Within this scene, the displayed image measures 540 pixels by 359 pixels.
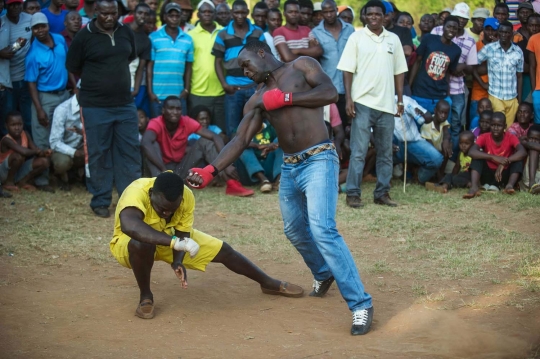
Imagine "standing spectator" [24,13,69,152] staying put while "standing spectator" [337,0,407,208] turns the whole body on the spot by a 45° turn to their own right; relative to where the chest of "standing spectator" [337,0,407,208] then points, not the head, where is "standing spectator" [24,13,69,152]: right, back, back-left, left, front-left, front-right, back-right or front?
front-right

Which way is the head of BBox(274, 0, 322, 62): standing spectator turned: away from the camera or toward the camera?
toward the camera

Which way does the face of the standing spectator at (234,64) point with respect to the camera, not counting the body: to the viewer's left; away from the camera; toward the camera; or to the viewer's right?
toward the camera

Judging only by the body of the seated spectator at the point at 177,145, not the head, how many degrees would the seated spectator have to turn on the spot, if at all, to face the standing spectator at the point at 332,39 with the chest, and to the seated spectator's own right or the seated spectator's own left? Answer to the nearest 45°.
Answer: approximately 90° to the seated spectator's own left

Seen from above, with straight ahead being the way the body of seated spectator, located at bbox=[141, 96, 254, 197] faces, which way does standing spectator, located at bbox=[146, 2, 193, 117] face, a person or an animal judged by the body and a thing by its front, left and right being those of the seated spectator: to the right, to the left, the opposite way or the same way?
the same way

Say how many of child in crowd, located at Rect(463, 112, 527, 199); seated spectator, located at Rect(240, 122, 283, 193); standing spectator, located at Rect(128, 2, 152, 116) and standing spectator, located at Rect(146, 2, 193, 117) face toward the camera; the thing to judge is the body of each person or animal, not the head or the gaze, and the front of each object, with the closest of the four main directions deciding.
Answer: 4

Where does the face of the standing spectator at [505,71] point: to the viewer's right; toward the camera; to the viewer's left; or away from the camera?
toward the camera

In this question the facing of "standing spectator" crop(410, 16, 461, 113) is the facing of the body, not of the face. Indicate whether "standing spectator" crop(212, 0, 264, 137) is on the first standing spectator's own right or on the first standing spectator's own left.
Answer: on the first standing spectator's own right

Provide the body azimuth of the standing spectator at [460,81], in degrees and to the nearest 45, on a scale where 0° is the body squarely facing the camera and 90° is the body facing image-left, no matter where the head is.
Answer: approximately 45°

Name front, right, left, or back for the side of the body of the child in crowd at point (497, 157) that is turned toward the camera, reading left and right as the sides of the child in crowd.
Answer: front

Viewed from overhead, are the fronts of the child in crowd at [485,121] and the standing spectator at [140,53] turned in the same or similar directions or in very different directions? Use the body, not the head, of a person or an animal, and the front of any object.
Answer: same or similar directions

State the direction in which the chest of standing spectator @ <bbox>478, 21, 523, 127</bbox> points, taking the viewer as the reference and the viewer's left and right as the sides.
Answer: facing the viewer

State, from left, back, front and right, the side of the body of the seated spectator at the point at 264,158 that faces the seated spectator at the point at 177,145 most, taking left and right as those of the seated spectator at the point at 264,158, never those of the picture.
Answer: right

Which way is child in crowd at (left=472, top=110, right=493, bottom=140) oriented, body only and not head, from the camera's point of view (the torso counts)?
toward the camera

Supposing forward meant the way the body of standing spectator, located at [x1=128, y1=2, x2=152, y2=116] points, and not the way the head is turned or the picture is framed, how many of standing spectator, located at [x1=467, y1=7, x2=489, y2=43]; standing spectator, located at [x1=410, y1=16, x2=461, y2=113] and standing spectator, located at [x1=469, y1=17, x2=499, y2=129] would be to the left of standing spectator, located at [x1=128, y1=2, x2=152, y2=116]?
3

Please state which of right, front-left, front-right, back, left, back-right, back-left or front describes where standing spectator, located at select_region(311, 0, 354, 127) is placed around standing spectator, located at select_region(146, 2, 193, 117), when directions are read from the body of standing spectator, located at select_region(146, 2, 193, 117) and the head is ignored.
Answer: left

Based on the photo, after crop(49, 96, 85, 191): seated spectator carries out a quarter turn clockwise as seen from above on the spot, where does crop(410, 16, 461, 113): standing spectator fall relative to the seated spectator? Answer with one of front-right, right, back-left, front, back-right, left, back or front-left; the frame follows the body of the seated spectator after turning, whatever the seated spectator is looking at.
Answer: back-left

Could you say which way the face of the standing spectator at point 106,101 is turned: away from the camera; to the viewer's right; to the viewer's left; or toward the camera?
toward the camera

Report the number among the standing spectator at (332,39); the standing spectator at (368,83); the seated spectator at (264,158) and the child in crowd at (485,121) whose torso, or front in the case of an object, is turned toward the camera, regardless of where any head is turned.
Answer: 4

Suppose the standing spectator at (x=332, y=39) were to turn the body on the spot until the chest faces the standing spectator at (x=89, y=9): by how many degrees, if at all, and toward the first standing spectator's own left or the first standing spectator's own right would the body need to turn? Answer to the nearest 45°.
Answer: approximately 90° to the first standing spectator's own right
